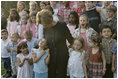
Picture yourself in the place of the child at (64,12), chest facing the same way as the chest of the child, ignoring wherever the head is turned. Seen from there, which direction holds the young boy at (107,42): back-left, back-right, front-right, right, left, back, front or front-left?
front-left

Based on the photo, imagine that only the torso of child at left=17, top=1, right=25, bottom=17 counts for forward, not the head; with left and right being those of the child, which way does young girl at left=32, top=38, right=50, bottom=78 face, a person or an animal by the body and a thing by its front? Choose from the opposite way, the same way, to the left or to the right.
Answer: the same way

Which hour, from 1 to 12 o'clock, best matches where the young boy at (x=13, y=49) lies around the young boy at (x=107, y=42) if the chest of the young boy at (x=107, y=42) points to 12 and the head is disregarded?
the young boy at (x=13, y=49) is roughly at 3 o'clock from the young boy at (x=107, y=42).

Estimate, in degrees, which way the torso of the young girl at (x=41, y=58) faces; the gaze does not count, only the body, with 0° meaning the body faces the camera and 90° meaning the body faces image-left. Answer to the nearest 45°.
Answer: approximately 0°

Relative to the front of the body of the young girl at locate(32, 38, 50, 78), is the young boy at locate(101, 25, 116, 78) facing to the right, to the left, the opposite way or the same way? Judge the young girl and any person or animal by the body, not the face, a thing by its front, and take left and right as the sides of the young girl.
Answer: the same way

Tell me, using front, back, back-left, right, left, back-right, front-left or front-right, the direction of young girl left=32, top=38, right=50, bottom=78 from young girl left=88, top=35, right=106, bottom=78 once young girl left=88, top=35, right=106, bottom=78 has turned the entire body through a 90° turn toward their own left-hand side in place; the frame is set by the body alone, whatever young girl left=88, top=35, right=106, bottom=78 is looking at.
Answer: back-right

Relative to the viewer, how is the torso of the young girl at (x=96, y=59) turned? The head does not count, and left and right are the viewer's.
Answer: facing the viewer and to the left of the viewer

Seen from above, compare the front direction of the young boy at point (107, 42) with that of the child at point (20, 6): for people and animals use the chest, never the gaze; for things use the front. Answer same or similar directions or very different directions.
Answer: same or similar directions

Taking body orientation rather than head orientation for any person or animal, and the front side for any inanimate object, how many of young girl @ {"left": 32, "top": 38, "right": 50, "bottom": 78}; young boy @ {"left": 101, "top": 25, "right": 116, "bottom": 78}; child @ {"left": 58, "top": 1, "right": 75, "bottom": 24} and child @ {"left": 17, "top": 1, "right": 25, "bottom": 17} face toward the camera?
4

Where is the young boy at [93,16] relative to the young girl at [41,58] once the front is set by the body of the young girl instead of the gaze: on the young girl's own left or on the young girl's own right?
on the young girl's own left

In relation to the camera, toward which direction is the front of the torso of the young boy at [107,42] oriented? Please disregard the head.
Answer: toward the camera

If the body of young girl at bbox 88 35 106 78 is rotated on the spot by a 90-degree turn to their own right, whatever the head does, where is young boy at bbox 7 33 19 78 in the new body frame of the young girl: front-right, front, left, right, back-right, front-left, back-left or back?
front-left

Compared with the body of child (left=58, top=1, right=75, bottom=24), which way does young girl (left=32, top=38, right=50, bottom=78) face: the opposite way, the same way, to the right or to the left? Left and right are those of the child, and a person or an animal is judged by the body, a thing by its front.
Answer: the same way

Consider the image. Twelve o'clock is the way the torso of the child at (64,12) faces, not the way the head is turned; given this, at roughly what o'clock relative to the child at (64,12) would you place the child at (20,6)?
the child at (20,6) is roughly at 3 o'clock from the child at (64,12).

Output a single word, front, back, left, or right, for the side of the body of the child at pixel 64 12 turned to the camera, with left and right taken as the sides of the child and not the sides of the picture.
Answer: front

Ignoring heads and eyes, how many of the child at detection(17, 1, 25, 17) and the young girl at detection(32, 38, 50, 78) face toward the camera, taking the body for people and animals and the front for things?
2
